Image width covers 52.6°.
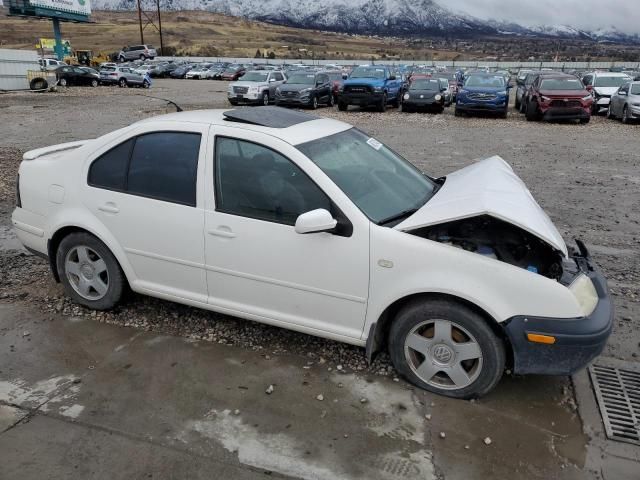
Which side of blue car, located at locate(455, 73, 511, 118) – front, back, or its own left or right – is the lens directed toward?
front

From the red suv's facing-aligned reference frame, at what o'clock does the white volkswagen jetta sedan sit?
The white volkswagen jetta sedan is roughly at 12 o'clock from the red suv.

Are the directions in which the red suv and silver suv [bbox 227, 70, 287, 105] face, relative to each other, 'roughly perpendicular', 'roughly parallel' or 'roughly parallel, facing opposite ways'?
roughly parallel

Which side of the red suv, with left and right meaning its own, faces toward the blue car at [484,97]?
right

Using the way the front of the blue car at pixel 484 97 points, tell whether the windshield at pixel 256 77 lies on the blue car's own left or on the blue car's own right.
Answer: on the blue car's own right

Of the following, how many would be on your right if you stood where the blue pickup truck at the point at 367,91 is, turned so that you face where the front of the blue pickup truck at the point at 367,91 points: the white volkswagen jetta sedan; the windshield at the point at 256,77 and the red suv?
1

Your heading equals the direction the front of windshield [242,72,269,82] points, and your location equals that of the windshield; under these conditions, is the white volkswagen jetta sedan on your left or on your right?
on your left

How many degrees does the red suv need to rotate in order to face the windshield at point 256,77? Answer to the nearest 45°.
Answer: approximately 90° to its right

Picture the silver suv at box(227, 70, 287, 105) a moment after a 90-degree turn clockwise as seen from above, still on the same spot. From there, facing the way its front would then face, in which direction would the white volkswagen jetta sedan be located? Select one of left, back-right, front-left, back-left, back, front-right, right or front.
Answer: back-left

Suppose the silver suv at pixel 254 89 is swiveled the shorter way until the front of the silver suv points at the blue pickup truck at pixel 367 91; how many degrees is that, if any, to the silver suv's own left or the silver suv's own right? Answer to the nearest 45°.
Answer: approximately 90° to the silver suv's own left

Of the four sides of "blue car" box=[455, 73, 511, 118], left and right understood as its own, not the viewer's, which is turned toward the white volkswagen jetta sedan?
front

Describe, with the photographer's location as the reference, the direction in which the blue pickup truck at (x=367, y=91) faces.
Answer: facing the viewer and to the left of the viewer

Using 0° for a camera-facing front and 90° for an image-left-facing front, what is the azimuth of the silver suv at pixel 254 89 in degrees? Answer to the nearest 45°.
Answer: approximately 45°

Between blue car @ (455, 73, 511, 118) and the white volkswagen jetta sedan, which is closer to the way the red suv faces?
the white volkswagen jetta sedan

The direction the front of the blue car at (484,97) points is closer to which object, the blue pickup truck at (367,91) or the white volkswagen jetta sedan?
the white volkswagen jetta sedan

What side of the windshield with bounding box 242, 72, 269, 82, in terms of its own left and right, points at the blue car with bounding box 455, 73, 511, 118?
left

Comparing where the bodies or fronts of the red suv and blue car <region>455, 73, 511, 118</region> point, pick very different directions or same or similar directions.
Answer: same or similar directions

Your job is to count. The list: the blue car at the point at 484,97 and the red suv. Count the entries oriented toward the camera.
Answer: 2

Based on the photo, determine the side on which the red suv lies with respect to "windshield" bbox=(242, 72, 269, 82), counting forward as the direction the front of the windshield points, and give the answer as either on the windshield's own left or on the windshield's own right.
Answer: on the windshield's own left
